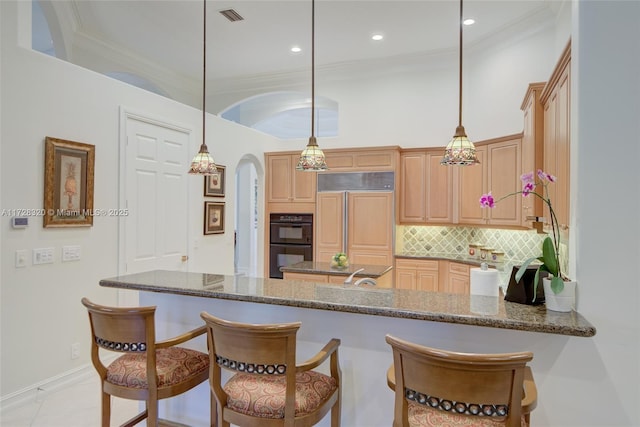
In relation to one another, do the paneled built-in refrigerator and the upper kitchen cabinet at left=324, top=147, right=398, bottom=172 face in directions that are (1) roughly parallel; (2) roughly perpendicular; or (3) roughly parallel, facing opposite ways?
roughly parallel

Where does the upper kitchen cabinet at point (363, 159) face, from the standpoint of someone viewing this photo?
facing the viewer

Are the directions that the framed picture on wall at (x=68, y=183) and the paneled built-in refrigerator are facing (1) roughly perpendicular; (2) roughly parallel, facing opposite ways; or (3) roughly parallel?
roughly perpendicular

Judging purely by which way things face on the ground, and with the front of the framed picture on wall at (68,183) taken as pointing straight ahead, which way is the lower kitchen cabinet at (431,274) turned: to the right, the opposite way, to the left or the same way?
to the right

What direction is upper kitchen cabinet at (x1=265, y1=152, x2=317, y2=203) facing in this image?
toward the camera

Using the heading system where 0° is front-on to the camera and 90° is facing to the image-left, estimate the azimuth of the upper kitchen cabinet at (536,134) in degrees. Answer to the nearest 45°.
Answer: approximately 90°

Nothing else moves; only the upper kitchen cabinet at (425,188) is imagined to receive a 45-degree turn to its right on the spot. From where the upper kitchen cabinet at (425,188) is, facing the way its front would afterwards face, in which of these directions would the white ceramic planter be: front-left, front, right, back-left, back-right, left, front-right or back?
front-left

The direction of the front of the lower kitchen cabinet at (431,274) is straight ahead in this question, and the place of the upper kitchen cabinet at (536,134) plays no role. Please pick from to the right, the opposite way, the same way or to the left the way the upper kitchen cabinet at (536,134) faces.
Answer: to the right

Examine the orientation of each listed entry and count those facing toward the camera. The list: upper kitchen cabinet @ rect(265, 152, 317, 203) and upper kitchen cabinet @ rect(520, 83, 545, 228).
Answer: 1

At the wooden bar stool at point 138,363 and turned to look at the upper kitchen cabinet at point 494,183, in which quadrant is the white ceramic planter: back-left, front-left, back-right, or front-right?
front-right

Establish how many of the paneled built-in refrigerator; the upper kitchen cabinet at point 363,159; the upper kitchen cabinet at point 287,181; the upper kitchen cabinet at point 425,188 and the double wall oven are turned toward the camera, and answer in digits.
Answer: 5

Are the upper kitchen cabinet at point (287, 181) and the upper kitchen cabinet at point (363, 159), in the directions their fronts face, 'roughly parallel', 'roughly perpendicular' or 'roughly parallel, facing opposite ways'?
roughly parallel

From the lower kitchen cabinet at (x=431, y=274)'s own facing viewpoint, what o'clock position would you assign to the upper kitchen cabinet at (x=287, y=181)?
The upper kitchen cabinet is roughly at 3 o'clock from the lower kitchen cabinet.

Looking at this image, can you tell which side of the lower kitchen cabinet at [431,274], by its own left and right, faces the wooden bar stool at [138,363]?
front

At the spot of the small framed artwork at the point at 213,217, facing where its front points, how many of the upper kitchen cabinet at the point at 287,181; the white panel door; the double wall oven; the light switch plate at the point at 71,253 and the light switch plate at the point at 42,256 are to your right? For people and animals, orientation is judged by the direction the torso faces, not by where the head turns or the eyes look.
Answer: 3

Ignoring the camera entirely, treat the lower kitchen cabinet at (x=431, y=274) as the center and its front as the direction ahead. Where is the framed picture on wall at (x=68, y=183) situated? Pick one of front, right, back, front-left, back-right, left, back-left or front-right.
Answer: front-right

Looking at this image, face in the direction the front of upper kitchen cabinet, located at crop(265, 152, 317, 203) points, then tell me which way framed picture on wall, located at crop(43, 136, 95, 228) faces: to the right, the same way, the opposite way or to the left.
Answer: to the left

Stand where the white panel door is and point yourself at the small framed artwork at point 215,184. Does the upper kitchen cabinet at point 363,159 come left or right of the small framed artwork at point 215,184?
right
